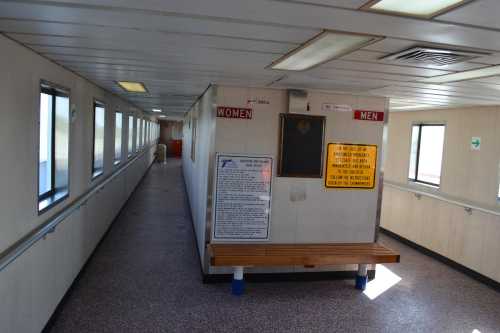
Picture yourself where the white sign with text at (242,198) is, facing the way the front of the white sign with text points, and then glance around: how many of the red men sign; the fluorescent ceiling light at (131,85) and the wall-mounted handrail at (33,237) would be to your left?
1

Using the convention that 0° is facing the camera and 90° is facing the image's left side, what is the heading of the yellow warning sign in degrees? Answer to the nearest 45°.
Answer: approximately 0°

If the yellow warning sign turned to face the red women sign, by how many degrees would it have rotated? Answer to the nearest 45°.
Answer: approximately 45° to its right

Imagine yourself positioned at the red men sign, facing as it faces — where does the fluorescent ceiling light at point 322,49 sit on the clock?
The fluorescent ceiling light is roughly at 12 o'clock from the red men sign.

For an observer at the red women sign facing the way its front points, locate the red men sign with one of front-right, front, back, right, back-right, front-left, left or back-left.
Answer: left

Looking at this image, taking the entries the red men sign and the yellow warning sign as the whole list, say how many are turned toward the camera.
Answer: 2

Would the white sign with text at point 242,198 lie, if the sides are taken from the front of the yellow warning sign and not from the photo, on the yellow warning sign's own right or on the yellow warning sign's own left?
on the yellow warning sign's own right

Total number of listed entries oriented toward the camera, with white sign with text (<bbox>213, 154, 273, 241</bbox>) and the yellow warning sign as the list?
2

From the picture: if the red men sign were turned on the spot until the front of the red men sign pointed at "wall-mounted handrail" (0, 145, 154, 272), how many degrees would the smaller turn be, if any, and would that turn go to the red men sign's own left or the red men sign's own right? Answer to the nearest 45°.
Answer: approximately 45° to the red men sign's own right

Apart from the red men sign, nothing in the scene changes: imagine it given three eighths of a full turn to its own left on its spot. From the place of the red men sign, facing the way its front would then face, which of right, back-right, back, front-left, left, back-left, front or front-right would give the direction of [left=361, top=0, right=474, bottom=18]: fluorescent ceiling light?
back-right
